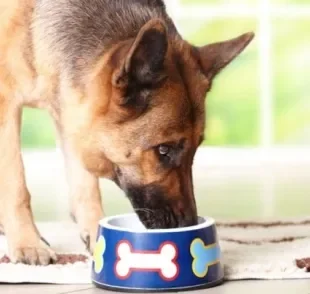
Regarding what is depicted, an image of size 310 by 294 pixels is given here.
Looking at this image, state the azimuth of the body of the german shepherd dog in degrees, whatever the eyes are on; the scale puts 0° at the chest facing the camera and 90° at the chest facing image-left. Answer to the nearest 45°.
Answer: approximately 315°
